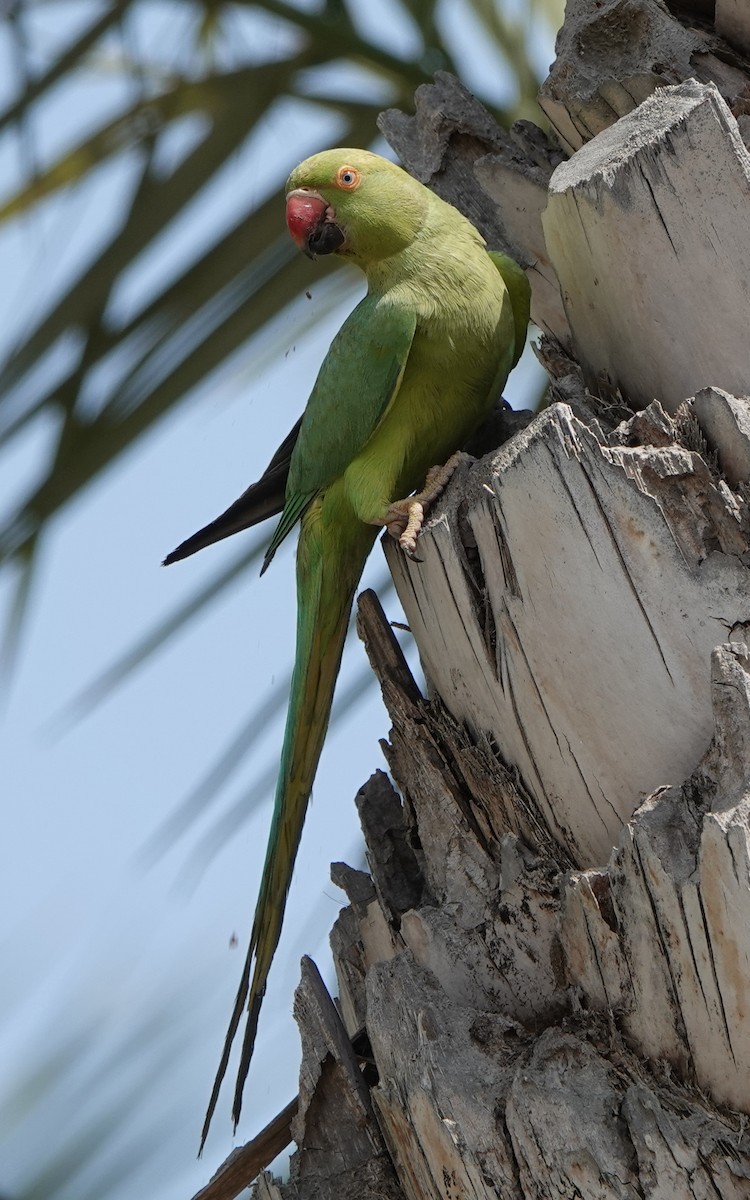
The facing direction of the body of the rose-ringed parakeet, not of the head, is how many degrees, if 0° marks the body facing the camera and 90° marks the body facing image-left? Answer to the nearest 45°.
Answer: approximately 315°
